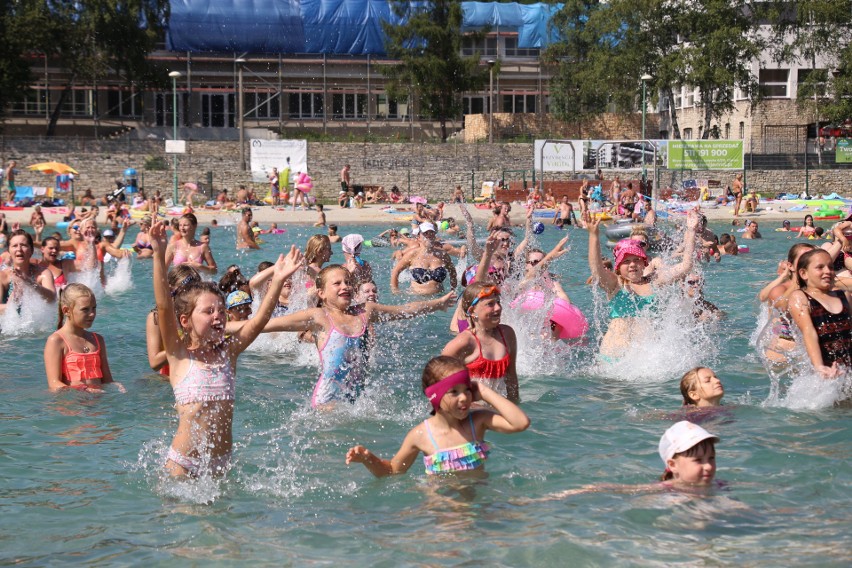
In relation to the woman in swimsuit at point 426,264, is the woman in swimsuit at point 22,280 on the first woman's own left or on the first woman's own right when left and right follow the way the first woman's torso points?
on the first woman's own right

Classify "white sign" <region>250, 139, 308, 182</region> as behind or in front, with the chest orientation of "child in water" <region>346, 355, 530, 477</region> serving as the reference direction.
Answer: behind

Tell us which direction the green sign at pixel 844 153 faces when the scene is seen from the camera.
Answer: facing the viewer

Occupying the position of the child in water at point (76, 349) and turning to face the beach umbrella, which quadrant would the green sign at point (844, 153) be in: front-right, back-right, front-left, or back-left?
front-right

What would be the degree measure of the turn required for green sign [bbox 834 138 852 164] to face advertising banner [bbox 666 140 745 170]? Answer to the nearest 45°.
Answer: approximately 45° to its right

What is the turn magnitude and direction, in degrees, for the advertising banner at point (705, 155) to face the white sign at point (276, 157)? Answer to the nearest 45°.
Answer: approximately 90° to its right

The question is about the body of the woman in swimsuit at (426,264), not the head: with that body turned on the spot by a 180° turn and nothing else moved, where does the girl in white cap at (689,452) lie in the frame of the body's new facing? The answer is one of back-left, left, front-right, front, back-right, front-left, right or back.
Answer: back

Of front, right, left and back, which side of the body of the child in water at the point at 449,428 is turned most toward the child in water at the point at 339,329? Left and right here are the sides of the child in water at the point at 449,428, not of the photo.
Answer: back

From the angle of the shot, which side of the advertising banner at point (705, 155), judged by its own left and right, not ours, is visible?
front

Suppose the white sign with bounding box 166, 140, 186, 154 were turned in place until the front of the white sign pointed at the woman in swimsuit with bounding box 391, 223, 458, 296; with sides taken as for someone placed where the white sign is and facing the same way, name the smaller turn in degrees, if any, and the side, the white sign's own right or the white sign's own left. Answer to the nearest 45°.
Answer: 0° — it already faces them

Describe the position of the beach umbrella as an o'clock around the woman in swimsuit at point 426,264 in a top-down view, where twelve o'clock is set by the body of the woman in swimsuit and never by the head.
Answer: The beach umbrella is roughly at 5 o'clock from the woman in swimsuit.
